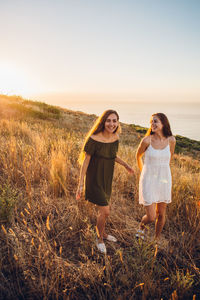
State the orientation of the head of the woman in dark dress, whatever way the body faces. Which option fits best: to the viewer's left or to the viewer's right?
to the viewer's right

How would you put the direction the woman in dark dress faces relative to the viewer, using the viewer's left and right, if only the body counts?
facing the viewer and to the right of the viewer

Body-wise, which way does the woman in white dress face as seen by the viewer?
toward the camera

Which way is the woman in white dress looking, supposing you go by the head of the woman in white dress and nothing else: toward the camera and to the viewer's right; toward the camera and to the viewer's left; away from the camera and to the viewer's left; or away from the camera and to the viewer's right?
toward the camera and to the viewer's left

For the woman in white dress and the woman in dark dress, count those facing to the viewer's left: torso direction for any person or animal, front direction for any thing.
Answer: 0
